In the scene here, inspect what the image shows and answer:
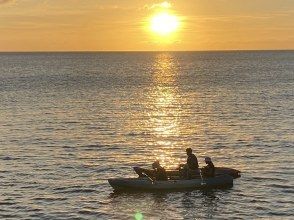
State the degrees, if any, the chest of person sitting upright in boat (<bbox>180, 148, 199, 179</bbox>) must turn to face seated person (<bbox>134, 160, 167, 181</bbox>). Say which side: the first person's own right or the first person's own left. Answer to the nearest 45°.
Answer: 0° — they already face them

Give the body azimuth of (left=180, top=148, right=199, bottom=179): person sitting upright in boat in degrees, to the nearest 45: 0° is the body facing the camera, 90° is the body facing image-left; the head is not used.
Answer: approximately 90°

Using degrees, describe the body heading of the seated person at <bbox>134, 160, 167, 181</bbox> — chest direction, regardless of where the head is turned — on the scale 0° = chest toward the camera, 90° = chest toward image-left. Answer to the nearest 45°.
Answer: approximately 90°

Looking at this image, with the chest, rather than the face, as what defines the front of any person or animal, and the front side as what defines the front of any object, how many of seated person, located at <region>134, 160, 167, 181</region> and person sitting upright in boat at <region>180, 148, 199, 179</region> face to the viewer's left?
2

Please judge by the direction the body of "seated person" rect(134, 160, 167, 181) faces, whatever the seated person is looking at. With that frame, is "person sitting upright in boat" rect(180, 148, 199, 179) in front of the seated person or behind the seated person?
behind
